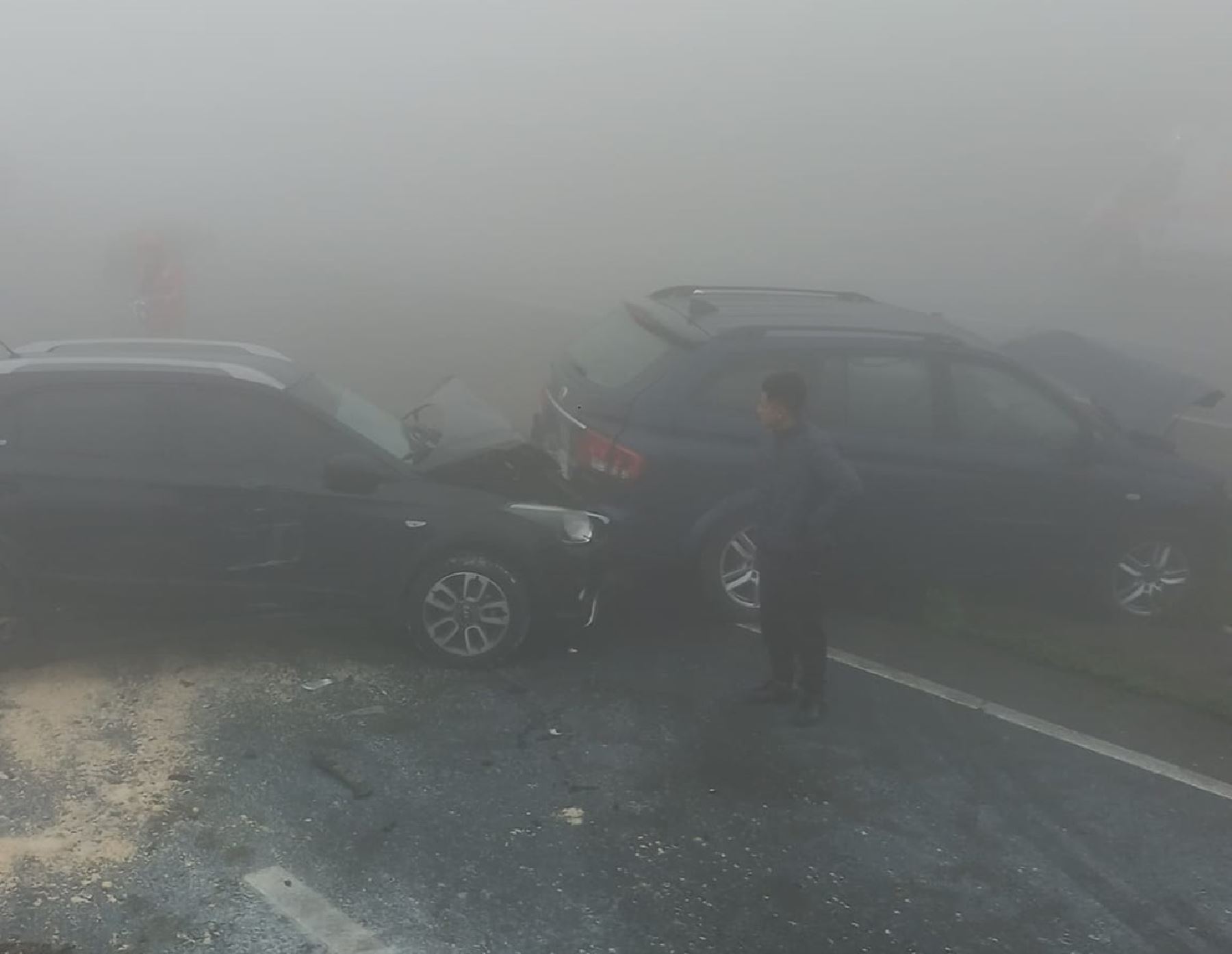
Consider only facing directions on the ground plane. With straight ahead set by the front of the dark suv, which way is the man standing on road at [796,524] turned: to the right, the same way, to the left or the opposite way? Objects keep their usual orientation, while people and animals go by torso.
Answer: the opposite way

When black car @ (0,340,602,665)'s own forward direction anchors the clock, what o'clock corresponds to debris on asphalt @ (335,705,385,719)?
The debris on asphalt is roughly at 2 o'clock from the black car.

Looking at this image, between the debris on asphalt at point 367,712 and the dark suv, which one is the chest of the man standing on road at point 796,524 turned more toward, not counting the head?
the debris on asphalt

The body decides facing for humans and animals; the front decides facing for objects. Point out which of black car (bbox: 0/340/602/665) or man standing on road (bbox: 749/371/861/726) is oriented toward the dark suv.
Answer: the black car

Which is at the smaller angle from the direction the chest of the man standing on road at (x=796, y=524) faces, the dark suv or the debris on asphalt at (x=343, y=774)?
the debris on asphalt

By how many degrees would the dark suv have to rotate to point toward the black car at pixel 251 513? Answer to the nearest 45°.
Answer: approximately 180°

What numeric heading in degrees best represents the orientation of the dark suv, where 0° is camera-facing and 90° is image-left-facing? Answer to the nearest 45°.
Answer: approximately 225°

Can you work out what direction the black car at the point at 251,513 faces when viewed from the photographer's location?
facing to the right of the viewer

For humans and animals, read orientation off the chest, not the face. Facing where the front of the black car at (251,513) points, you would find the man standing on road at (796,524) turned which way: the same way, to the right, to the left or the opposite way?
the opposite way

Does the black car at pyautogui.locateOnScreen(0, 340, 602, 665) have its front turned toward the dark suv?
yes

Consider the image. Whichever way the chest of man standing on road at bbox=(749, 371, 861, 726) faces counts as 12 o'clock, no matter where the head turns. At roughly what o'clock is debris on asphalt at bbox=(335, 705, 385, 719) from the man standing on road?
The debris on asphalt is roughly at 1 o'clock from the man standing on road.

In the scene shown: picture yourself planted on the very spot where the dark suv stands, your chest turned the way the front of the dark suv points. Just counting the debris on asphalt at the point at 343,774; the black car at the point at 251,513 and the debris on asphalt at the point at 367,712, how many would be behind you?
3
